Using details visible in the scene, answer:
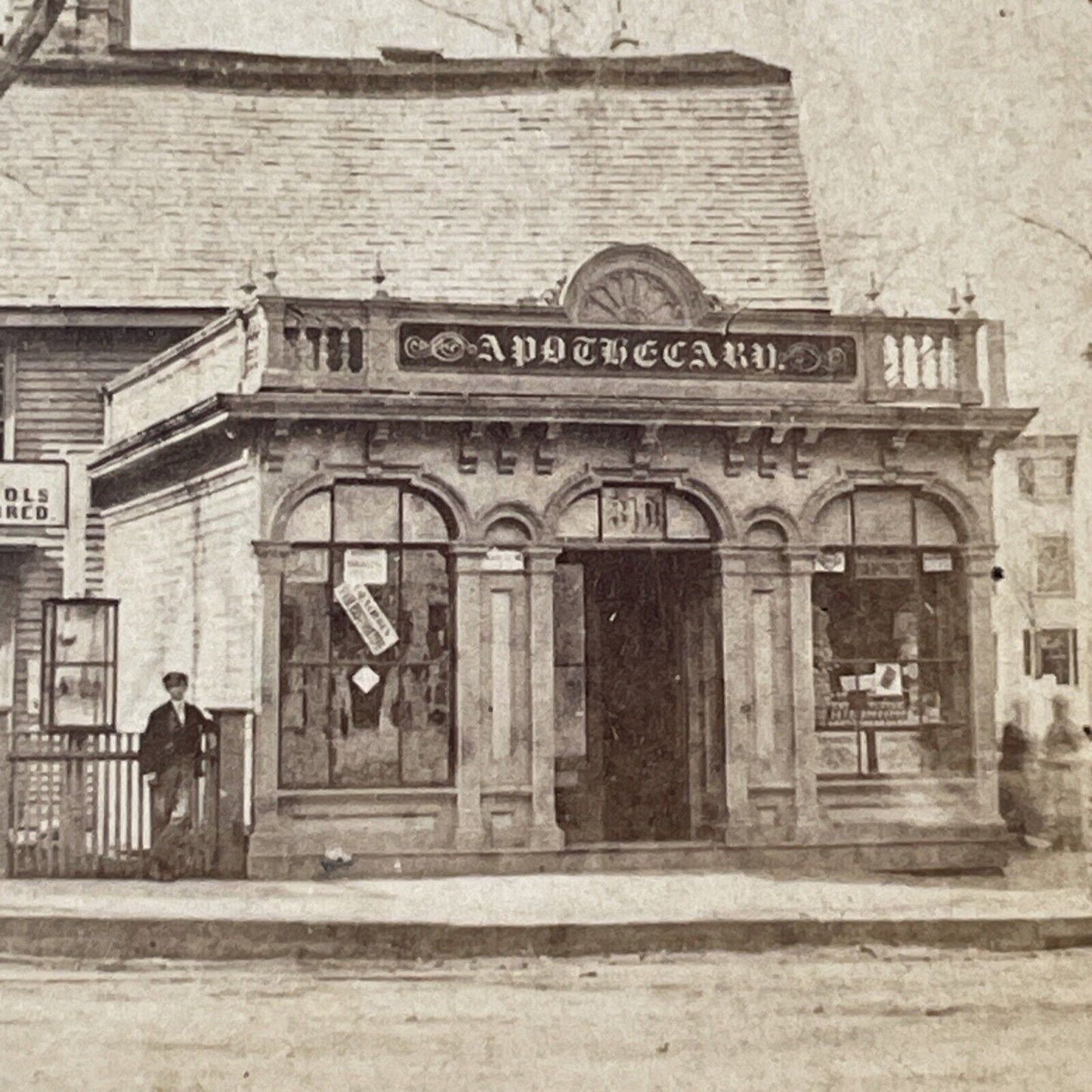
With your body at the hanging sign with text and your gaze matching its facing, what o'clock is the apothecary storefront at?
The apothecary storefront is roughly at 9 o'clock from the hanging sign with text.

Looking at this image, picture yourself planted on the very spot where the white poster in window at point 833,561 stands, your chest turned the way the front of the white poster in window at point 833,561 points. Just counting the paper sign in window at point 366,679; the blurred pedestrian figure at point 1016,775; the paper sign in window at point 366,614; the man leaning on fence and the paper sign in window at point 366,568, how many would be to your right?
4

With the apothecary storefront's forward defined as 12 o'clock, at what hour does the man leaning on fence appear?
The man leaning on fence is roughly at 3 o'clock from the apothecary storefront.

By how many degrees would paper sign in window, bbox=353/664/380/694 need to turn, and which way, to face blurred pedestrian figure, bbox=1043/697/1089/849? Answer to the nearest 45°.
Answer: approximately 45° to its left

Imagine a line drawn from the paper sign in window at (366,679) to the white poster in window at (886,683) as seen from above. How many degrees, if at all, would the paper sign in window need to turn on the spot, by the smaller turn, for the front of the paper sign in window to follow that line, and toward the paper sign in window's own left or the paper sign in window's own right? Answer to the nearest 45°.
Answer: approximately 90° to the paper sign in window's own left

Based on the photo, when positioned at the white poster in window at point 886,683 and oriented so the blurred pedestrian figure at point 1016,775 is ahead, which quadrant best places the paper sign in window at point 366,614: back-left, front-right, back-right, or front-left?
back-right

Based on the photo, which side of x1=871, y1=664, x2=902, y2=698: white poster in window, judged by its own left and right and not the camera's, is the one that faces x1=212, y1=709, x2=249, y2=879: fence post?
right

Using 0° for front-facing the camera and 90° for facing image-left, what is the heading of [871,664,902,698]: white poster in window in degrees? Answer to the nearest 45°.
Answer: approximately 0°

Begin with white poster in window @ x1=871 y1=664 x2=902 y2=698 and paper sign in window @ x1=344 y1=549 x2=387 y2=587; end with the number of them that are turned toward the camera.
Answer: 2

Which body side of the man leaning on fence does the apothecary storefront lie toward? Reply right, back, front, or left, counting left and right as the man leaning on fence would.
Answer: left
